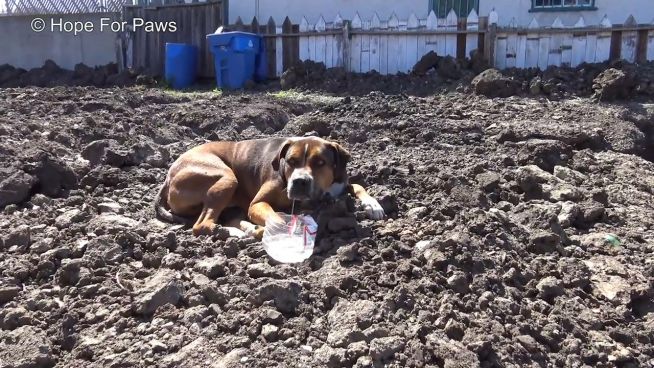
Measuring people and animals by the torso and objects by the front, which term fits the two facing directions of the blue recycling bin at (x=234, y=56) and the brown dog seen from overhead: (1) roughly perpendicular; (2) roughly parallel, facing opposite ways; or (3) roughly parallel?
roughly perpendicular

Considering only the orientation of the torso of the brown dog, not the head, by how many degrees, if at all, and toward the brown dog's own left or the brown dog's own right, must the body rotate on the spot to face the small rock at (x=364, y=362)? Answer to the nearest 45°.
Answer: approximately 45° to the brown dog's own right

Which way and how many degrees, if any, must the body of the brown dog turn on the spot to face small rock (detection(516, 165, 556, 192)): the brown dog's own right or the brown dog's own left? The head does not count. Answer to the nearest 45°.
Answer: approximately 45° to the brown dog's own left

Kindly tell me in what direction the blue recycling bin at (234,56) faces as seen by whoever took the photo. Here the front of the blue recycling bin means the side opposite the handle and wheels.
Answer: facing the viewer and to the left of the viewer

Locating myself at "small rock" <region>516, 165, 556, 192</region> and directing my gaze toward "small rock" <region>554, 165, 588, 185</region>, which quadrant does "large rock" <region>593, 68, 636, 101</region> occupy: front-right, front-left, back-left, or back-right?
front-left

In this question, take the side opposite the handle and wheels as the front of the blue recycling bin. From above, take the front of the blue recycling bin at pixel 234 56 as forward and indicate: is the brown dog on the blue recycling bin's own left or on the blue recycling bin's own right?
on the blue recycling bin's own left

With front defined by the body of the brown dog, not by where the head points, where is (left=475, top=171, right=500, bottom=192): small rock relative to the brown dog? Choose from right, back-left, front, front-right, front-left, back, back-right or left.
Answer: front-left

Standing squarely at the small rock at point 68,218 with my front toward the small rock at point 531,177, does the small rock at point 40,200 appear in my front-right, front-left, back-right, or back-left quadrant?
back-left

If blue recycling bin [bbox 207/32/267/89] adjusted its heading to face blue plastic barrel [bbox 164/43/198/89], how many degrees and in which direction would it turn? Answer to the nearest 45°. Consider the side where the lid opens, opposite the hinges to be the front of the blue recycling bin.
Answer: approximately 90° to its right

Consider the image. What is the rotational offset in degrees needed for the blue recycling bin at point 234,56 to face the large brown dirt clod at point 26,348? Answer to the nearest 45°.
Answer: approximately 45° to its left

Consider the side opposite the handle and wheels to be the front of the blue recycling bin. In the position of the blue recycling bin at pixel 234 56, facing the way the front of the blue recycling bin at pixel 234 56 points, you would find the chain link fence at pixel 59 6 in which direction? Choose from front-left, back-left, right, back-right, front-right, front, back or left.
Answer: right

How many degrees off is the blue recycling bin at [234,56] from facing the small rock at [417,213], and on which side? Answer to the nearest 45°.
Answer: approximately 45° to its left

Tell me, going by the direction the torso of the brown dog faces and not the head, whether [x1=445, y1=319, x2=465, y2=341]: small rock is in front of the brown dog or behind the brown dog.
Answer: in front

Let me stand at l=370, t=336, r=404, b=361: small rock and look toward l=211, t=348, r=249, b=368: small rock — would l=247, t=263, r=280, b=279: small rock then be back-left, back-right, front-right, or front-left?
front-right

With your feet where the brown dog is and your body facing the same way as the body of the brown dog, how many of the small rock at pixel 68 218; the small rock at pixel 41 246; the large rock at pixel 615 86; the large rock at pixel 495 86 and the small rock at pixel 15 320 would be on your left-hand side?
2

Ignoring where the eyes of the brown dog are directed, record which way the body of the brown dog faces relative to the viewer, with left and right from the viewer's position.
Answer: facing the viewer and to the right of the viewer

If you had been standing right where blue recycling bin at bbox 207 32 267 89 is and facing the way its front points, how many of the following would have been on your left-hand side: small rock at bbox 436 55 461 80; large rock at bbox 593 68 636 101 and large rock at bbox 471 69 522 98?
3

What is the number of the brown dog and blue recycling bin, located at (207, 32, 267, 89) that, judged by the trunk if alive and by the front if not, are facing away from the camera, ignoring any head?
0

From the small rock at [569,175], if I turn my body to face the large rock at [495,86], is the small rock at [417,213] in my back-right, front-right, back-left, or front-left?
back-left

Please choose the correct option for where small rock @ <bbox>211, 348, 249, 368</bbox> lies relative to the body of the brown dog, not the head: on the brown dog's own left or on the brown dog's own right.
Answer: on the brown dog's own right

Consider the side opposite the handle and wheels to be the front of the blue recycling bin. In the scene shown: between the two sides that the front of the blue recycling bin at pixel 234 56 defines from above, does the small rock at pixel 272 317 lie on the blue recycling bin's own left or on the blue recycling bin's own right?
on the blue recycling bin's own left

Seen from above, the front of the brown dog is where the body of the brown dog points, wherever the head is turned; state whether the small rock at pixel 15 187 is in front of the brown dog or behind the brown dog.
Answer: behind
